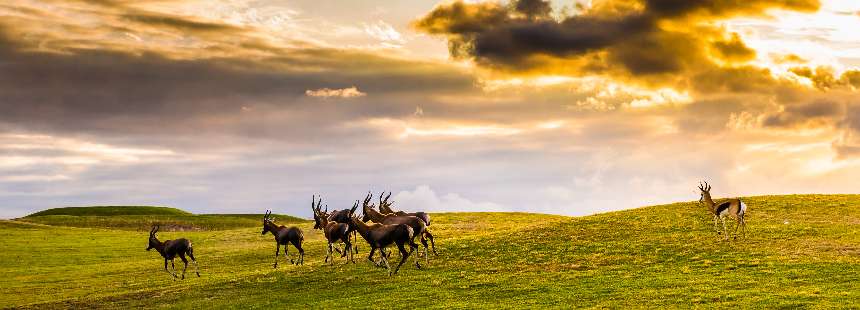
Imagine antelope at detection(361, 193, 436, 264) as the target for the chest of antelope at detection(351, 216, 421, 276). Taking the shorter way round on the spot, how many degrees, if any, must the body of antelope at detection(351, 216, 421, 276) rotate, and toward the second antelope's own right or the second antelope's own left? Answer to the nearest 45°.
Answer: approximately 90° to the second antelope's own right

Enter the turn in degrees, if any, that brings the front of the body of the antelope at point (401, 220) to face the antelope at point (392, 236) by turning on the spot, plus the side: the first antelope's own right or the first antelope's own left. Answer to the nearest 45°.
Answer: approximately 90° to the first antelope's own left

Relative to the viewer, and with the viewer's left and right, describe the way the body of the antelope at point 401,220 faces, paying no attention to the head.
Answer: facing to the left of the viewer

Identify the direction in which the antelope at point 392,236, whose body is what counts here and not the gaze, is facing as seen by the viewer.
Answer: to the viewer's left

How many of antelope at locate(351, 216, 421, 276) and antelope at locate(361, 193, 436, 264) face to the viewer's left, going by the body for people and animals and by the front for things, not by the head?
2
